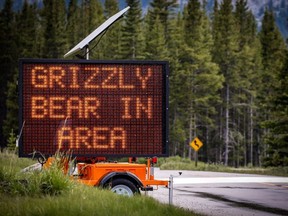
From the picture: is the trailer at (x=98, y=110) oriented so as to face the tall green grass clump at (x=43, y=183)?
no
